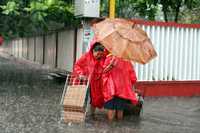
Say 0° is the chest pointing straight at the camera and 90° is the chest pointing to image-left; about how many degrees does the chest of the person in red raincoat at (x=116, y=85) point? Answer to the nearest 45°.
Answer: approximately 45°

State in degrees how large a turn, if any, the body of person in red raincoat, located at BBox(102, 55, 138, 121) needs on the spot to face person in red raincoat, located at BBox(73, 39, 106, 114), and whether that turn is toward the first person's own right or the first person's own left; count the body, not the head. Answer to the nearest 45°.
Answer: approximately 45° to the first person's own right
